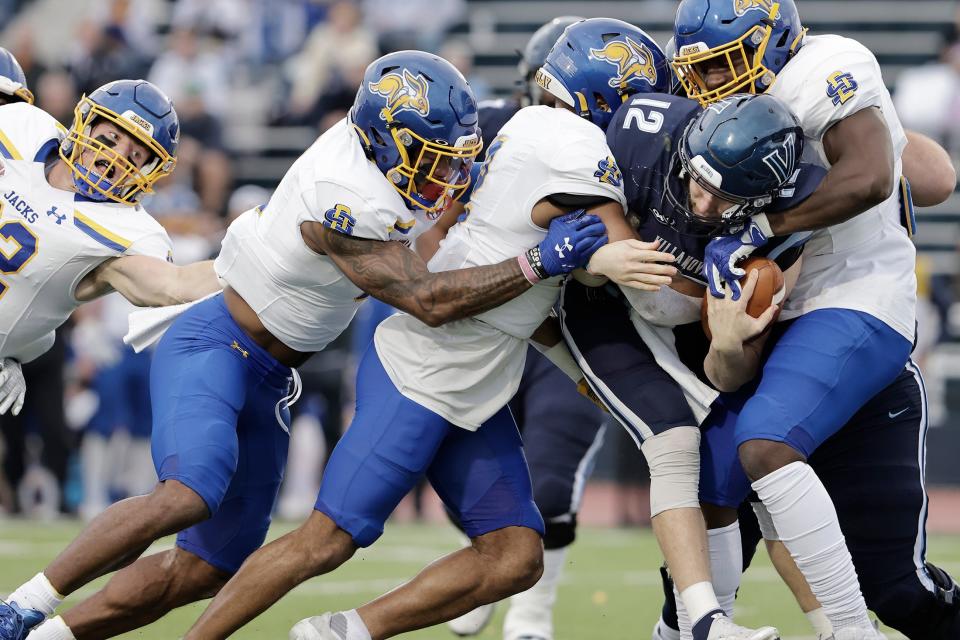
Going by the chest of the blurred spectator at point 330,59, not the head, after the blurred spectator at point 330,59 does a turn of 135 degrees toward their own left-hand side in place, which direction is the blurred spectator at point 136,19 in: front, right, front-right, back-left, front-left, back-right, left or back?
left

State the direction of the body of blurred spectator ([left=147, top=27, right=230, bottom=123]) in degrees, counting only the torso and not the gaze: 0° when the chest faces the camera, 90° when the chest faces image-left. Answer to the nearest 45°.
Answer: approximately 0°

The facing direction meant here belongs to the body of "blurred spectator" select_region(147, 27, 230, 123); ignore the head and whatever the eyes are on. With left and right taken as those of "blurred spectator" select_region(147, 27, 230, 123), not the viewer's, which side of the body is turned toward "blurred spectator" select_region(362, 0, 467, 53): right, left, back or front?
left

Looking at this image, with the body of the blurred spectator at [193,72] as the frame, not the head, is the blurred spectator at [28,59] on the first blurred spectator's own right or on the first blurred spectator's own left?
on the first blurred spectator's own right

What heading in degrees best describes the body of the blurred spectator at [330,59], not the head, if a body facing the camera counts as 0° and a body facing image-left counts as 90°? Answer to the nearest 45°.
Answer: approximately 0°

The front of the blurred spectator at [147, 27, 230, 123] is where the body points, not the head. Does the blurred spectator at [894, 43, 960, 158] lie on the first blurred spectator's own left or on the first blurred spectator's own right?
on the first blurred spectator's own left

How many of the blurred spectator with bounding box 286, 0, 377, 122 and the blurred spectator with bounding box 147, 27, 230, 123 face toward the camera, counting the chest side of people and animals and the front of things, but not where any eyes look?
2

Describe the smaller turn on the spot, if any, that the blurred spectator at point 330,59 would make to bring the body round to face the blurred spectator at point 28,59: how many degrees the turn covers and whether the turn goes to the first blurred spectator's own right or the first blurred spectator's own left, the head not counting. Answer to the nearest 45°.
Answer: approximately 90° to the first blurred spectator's own right

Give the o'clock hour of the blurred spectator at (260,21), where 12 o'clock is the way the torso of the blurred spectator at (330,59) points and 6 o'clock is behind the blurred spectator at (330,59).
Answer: the blurred spectator at (260,21) is roughly at 5 o'clock from the blurred spectator at (330,59).
